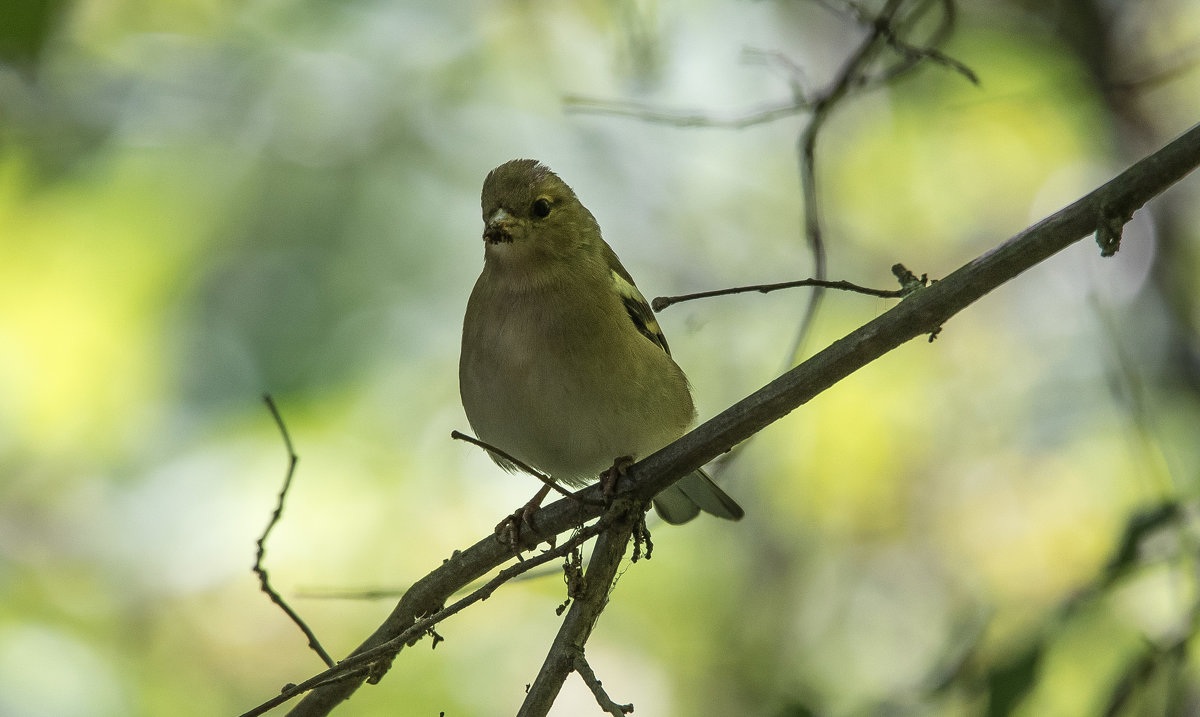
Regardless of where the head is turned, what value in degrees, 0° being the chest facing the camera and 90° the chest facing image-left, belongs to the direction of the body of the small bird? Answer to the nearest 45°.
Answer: approximately 45°

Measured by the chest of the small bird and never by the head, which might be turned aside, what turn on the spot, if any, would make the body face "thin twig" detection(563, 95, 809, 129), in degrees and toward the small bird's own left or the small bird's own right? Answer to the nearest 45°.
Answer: approximately 135° to the small bird's own left
